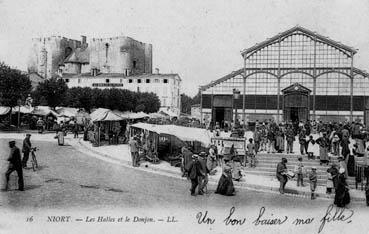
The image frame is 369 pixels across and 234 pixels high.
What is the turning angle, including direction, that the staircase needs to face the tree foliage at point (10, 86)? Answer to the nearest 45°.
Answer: approximately 135° to its right

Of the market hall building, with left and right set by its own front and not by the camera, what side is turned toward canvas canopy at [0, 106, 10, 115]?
right

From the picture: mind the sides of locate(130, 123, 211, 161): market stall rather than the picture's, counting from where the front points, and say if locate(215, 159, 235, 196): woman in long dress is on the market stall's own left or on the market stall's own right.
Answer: on the market stall's own left

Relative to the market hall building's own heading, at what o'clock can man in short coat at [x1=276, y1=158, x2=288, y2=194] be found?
The man in short coat is roughly at 12 o'clock from the market hall building.

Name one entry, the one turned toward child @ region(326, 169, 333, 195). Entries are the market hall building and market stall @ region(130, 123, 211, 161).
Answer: the market hall building

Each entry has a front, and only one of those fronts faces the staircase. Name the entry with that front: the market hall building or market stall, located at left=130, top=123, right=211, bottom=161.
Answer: the market hall building

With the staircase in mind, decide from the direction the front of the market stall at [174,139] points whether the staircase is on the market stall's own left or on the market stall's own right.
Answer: on the market stall's own left

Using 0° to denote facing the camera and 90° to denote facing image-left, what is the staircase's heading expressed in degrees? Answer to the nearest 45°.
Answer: approximately 0°

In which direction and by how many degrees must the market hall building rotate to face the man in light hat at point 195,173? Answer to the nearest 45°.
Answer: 0° — it already faces them

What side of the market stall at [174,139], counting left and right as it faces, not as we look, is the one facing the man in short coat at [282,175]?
left
